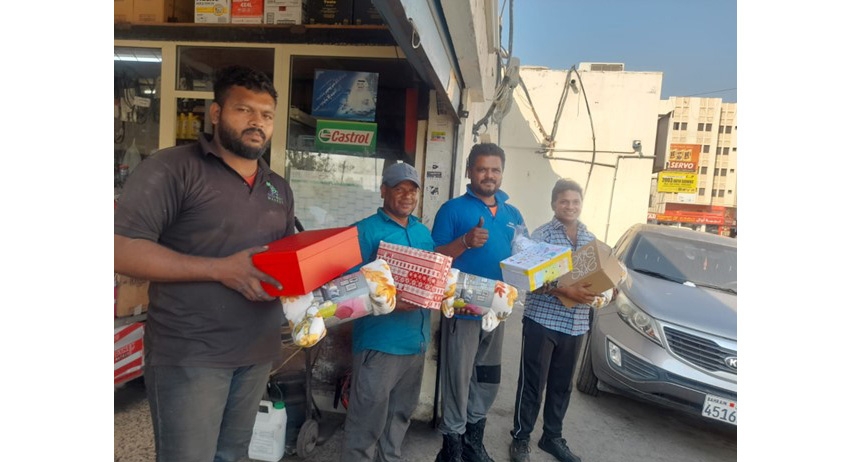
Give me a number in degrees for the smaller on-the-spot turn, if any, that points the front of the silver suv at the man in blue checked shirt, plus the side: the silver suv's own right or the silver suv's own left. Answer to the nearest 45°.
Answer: approximately 45° to the silver suv's own right

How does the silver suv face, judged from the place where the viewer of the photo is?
facing the viewer

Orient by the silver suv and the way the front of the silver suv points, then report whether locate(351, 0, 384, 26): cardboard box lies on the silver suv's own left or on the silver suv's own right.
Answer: on the silver suv's own right

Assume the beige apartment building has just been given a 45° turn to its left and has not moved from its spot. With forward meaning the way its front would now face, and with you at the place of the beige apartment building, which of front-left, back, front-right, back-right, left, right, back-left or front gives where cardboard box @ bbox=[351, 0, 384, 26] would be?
right

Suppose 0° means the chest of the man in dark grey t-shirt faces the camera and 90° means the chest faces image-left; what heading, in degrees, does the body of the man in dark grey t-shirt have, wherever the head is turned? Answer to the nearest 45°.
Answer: approximately 315°

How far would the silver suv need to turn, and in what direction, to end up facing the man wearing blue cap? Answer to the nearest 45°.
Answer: approximately 45° to its right

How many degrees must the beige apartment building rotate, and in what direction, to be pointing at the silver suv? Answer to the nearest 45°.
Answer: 0° — it already faces it

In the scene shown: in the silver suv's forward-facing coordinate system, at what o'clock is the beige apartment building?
The beige apartment building is roughly at 6 o'clock from the silver suv.

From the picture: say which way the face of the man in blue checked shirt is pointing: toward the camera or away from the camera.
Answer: toward the camera

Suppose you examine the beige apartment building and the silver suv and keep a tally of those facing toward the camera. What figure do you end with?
2
